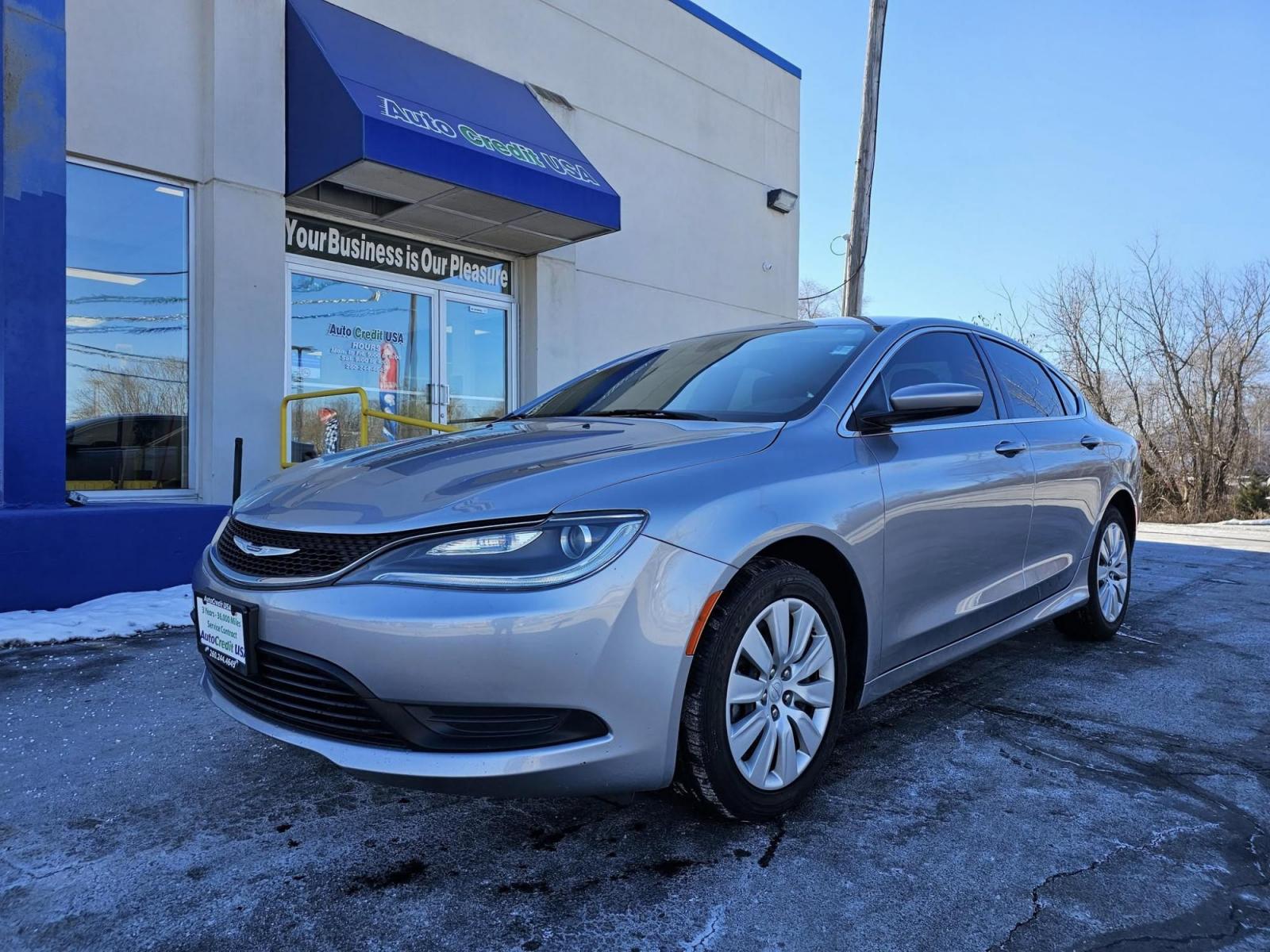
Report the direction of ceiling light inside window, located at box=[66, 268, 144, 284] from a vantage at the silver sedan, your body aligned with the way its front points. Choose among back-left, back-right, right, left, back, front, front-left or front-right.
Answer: right

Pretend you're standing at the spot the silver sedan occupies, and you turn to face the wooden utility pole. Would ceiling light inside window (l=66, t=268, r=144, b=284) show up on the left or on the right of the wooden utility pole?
left

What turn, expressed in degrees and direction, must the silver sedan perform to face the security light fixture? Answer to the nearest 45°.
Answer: approximately 135° to its right

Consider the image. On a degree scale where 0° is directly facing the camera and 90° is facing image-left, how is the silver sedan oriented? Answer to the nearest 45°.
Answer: approximately 45°

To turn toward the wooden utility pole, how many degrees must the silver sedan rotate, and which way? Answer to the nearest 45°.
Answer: approximately 135° to its right

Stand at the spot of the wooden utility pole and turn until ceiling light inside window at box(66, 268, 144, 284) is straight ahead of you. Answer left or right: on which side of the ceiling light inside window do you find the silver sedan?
left
